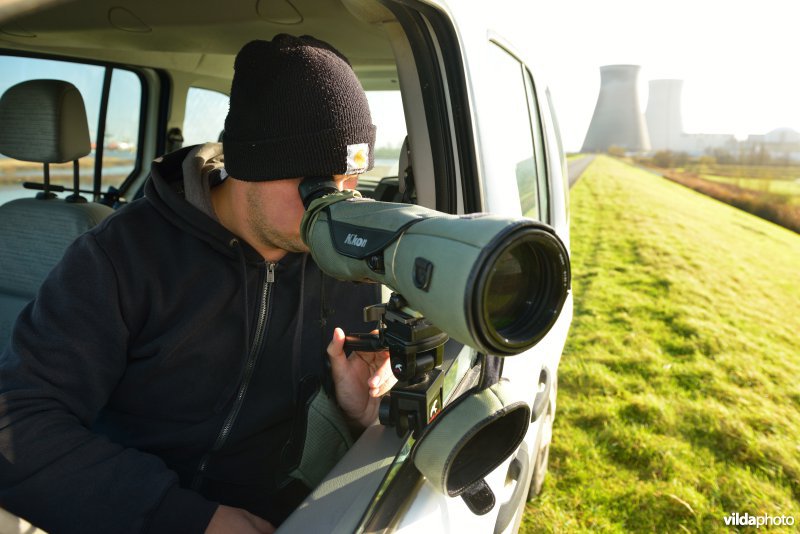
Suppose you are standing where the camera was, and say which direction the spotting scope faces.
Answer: facing the viewer and to the right of the viewer

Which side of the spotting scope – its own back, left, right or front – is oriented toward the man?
back

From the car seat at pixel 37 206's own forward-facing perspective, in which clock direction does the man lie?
The man is roughly at 10 o'clock from the car seat.

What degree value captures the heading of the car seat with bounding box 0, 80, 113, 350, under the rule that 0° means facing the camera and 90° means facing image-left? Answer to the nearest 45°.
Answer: approximately 45°

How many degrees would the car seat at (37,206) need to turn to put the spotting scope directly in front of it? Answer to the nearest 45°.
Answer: approximately 45° to its left

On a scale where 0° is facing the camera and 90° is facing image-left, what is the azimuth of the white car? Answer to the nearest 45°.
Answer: approximately 45°

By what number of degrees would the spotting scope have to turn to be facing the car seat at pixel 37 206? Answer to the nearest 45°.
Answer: approximately 180°
